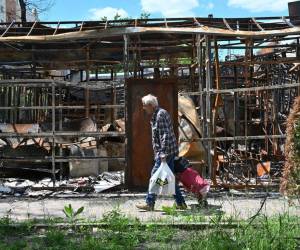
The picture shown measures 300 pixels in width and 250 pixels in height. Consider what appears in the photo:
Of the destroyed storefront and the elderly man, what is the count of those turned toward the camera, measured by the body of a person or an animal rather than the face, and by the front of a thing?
1

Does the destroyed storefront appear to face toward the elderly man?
yes

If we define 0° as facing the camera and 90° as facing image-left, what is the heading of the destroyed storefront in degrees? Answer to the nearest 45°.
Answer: approximately 0°

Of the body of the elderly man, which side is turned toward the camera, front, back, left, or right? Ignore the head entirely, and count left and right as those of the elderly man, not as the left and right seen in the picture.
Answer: left

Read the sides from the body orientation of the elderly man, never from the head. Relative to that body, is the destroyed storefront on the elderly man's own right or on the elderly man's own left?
on the elderly man's own right

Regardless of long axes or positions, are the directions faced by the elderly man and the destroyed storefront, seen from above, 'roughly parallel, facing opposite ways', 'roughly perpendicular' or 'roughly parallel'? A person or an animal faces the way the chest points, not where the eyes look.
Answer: roughly perpendicular
